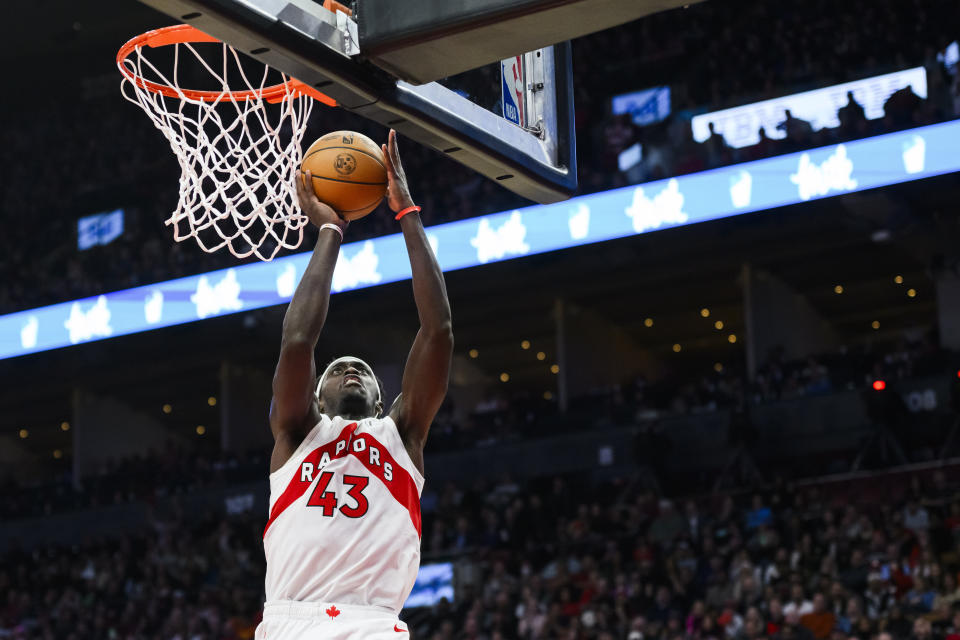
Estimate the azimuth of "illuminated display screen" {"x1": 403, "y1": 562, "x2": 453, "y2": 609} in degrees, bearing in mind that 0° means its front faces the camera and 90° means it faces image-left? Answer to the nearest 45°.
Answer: approximately 0°

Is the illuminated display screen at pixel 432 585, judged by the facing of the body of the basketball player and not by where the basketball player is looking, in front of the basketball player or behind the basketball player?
behind

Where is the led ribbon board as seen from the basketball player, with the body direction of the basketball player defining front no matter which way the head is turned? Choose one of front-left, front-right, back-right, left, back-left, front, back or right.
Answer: back

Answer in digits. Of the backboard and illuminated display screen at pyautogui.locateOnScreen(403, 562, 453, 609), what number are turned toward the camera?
1

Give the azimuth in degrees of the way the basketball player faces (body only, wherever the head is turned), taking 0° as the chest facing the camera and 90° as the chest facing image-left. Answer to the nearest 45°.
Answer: approximately 0°

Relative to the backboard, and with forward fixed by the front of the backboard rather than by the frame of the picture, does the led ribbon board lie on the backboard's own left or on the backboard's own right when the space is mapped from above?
on the backboard's own right

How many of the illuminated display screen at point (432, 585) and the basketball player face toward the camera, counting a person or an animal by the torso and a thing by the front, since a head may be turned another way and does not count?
2

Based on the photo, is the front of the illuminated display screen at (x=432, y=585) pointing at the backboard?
yes
